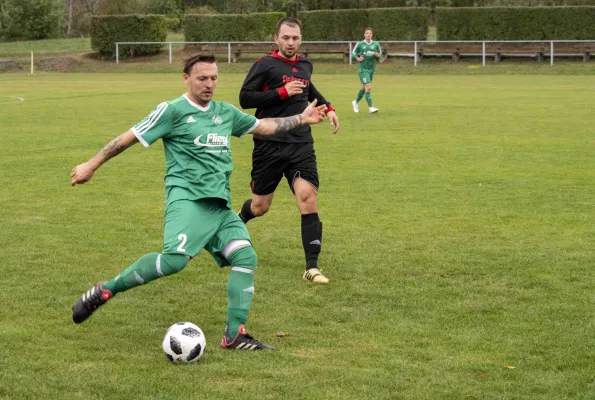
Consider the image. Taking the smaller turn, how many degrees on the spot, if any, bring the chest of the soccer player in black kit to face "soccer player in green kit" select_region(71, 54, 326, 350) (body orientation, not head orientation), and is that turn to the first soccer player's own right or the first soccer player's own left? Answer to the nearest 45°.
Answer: approximately 45° to the first soccer player's own right

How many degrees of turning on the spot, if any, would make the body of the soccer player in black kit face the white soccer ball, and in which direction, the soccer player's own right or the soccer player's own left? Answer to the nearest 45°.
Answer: approximately 45° to the soccer player's own right

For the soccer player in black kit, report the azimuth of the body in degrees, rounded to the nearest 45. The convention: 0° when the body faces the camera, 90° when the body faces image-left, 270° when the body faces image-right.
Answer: approximately 315°

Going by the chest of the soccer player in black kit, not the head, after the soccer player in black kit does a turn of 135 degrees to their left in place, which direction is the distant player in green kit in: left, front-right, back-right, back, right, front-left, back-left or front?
front

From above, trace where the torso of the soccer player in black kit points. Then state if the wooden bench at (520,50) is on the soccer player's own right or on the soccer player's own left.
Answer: on the soccer player's own left

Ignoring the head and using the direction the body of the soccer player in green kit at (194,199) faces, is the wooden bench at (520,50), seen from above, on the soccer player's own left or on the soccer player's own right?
on the soccer player's own left

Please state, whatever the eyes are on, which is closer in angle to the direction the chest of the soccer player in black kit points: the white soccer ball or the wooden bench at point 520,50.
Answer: the white soccer ball
